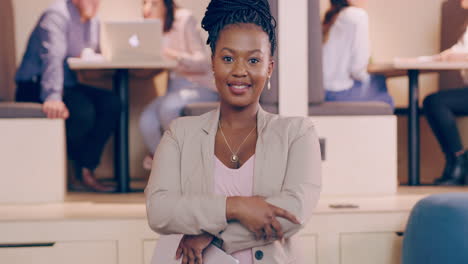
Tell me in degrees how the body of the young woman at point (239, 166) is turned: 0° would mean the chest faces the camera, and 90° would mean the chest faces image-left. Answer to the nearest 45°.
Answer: approximately 0°

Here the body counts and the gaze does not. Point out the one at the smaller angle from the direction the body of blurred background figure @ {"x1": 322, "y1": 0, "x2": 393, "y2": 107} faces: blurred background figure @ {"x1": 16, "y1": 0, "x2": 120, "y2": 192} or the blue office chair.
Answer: the blue office chair

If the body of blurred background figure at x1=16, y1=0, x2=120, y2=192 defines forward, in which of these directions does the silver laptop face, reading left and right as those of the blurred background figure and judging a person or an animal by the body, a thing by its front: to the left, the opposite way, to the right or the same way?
to the left

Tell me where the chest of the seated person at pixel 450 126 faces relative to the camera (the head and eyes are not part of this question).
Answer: to the viewer's left

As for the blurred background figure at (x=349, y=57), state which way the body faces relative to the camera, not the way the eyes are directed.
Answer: to the viewer's right

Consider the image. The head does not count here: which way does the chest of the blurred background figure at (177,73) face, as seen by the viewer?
to the viewer's left

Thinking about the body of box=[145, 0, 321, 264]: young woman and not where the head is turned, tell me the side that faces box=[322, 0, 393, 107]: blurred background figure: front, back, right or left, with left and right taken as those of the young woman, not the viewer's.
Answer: back

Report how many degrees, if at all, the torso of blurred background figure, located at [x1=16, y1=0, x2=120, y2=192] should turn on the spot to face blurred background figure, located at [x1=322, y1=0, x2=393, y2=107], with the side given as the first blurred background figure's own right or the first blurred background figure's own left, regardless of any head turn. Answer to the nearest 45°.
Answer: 0° — they already face them

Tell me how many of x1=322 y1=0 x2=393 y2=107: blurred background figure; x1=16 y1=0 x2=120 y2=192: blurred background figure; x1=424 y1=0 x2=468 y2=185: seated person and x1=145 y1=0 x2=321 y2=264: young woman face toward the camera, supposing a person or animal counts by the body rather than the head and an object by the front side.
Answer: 1

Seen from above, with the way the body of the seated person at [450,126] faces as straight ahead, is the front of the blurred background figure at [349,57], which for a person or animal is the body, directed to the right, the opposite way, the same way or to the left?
the opposite way

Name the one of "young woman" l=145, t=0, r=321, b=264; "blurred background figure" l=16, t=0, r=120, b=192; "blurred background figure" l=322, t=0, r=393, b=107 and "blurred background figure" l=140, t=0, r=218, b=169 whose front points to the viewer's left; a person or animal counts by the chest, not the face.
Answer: "blurred background figure" l=140, t=0, r=218, b=169

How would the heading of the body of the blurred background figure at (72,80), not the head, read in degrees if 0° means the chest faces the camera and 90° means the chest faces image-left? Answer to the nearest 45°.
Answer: approximately 270°

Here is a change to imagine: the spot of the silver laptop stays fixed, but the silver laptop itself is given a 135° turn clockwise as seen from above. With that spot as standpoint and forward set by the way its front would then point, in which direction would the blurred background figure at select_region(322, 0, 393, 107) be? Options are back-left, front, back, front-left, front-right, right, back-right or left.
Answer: front-left
